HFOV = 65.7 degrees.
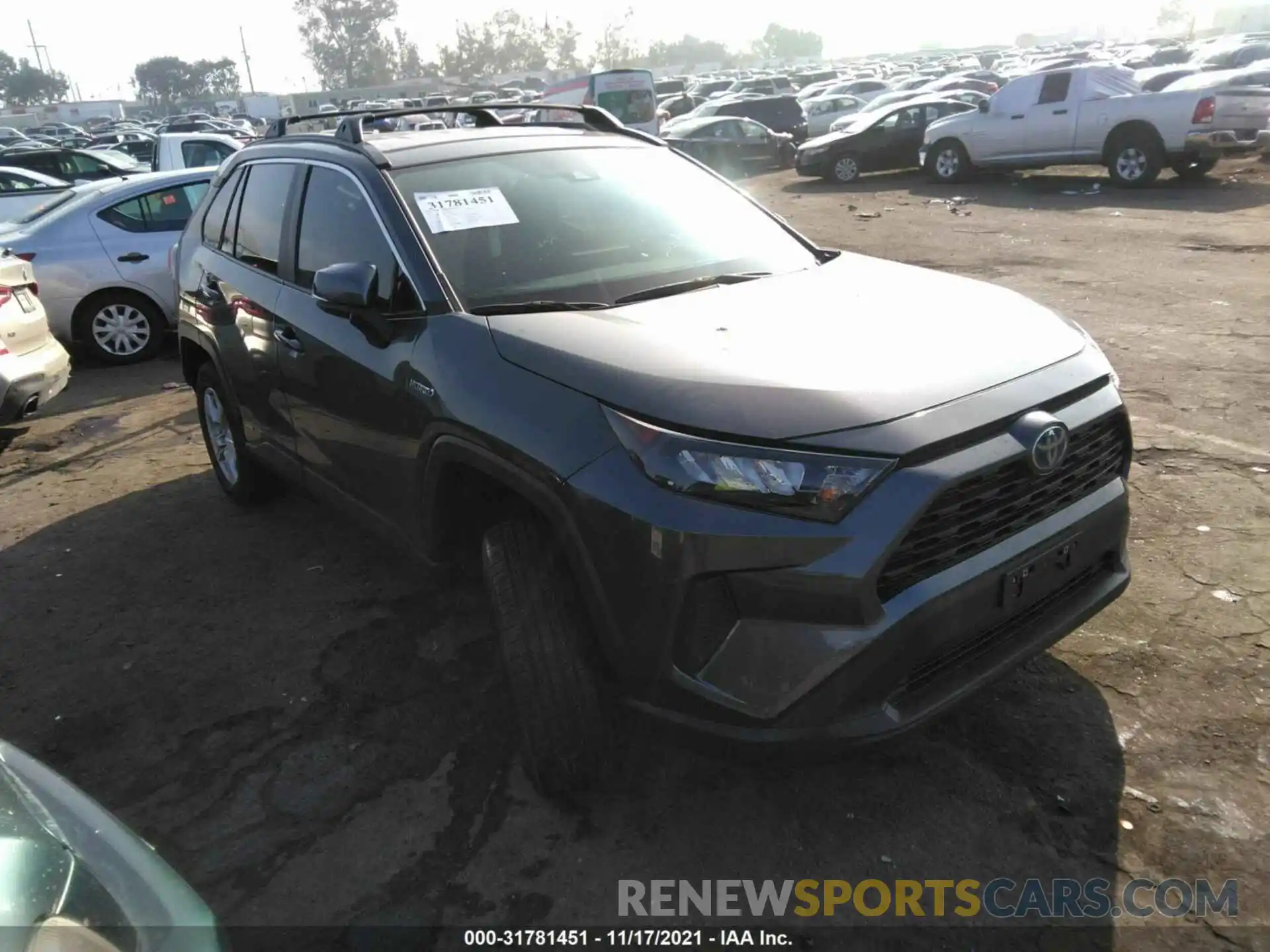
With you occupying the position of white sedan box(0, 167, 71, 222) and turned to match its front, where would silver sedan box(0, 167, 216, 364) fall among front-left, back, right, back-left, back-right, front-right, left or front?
right

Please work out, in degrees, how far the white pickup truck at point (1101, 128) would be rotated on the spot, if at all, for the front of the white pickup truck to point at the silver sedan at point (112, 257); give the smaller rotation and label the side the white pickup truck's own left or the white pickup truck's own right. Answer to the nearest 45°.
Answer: approximately 90° to the white pickup truck's own left

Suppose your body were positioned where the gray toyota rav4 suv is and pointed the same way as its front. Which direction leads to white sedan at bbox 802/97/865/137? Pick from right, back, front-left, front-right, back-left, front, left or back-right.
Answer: back-left

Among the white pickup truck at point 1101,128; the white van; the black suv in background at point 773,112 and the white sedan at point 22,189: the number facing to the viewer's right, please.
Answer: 1

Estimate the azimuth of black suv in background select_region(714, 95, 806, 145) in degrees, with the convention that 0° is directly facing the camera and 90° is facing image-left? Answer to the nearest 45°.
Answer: approximately 135°

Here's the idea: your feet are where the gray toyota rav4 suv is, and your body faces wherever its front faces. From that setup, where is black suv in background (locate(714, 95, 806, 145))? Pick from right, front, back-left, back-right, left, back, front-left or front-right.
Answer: back-left

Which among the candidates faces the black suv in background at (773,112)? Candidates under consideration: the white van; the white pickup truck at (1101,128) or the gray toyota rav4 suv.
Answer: the white pickup truck

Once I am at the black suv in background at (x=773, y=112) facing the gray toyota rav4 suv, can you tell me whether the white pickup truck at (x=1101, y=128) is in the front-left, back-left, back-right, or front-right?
front-left

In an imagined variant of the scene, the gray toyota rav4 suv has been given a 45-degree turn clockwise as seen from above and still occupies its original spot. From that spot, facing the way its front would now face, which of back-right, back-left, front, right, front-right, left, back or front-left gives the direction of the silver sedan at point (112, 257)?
back-right

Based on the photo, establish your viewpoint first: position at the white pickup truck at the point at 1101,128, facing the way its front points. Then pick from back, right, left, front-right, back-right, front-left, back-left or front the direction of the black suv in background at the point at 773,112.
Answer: front

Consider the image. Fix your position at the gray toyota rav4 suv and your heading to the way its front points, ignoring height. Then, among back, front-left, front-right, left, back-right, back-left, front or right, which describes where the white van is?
back-left

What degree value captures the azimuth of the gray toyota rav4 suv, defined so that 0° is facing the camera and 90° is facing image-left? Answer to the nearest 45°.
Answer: approximately 315°

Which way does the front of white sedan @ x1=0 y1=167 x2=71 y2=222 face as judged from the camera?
facing to the right of the viewer

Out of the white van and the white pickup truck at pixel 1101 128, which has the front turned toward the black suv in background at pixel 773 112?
the white pickup truck

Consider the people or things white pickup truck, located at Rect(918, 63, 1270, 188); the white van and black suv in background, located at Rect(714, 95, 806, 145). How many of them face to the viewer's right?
0

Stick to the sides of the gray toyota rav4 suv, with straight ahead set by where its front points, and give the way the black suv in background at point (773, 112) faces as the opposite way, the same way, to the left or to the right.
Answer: the opposite way
